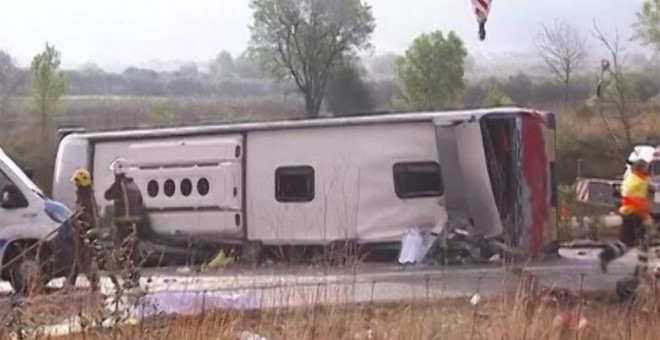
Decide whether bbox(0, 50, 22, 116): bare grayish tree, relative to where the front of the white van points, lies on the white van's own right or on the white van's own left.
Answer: on the white van's own left

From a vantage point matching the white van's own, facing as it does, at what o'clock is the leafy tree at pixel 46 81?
The leafy tree is roughly at 9 o'clock from the white van.

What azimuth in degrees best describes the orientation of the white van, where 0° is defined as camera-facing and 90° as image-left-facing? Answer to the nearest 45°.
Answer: approximately 270°

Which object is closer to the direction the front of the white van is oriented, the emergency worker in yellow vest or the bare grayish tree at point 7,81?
the emergency worker in yellow vest

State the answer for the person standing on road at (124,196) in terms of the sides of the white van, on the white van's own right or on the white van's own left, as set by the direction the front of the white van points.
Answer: on the white van's own left

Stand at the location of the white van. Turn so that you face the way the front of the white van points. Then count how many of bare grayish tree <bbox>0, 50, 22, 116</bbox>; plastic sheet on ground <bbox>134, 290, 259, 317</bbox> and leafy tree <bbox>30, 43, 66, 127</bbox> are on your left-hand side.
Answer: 2

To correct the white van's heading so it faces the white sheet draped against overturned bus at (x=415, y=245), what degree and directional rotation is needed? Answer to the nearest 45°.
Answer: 0° — it already faces it

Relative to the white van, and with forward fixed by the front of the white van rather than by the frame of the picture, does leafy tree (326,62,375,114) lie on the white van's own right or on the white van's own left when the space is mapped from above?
on the white van's own left
